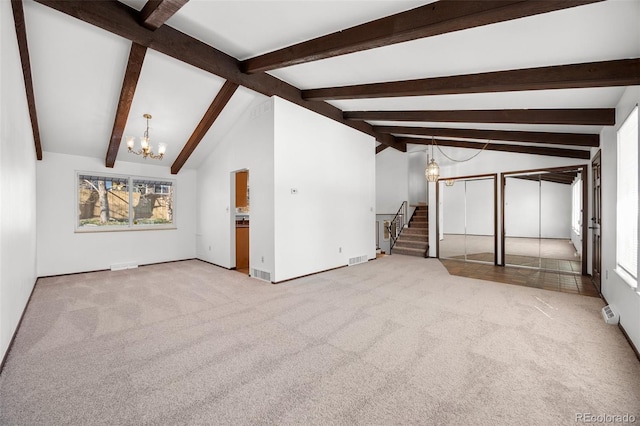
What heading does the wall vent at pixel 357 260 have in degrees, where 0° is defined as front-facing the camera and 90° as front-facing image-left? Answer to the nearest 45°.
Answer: approximately 315°

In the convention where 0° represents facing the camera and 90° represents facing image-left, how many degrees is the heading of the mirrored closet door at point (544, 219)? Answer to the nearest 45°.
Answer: approximately 45°

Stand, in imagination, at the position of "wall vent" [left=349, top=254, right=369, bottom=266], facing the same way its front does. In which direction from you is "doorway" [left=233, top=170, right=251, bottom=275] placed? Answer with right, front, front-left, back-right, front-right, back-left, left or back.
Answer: back-right

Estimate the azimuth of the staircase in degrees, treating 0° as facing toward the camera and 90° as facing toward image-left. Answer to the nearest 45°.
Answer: approximately 0°

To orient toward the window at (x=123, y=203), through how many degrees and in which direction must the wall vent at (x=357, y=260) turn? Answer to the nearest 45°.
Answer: approximately 135° to its right

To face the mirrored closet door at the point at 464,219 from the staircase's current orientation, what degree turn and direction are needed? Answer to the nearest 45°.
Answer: approximately 45° to its left

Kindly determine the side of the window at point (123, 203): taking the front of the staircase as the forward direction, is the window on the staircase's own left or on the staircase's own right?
on the staircase's own right
